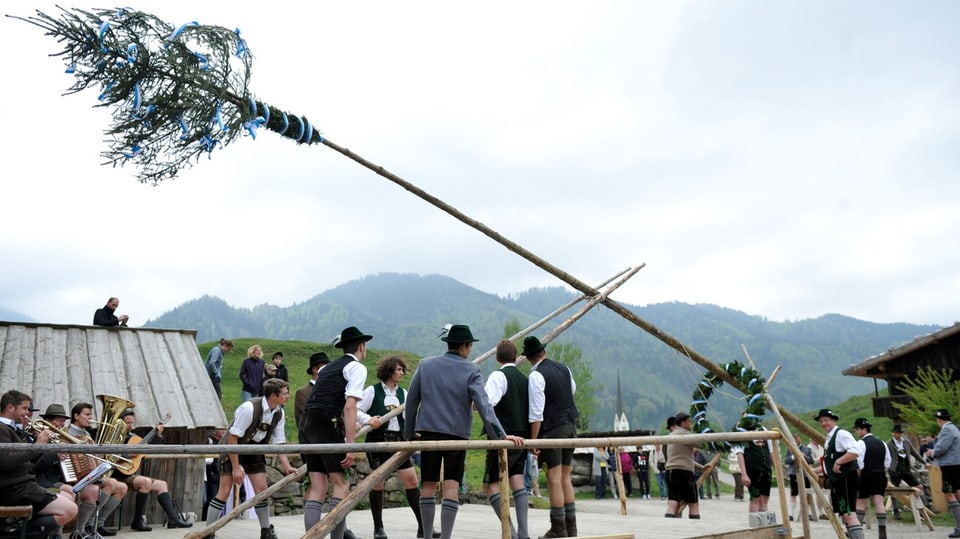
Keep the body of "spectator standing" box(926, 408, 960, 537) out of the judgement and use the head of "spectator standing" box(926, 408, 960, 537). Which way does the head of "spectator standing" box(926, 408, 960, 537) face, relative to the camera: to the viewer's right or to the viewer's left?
to the viewer's left

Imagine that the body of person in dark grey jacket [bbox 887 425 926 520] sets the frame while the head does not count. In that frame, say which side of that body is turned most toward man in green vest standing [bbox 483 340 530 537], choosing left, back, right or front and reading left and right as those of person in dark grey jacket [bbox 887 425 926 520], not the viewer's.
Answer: front

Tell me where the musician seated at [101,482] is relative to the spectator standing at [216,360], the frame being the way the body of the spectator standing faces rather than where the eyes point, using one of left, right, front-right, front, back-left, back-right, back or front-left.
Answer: right

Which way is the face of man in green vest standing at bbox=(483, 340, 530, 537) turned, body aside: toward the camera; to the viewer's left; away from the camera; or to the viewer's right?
away from the camera

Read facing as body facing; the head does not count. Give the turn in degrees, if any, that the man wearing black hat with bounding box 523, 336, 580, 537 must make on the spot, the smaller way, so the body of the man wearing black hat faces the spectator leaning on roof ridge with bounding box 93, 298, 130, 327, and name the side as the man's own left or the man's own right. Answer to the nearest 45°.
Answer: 0° — they already face them

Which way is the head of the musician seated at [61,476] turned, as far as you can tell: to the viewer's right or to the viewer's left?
to the viewer's right

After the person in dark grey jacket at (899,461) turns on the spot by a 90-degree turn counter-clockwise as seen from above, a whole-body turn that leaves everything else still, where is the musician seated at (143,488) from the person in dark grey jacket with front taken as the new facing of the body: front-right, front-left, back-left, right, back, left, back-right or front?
back-right

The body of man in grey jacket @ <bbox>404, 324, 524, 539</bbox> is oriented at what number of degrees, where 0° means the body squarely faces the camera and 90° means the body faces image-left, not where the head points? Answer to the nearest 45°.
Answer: approximately 180°

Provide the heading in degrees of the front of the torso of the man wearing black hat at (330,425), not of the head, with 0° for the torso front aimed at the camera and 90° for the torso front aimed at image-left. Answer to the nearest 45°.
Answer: approximately 225°

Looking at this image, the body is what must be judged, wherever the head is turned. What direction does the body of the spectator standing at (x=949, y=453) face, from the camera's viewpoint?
to the viewer's left

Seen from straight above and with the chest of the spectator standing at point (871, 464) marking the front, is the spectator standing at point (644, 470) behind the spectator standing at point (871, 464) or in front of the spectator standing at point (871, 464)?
in front

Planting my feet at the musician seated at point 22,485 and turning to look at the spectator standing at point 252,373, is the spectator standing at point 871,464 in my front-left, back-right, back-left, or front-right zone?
front-right
